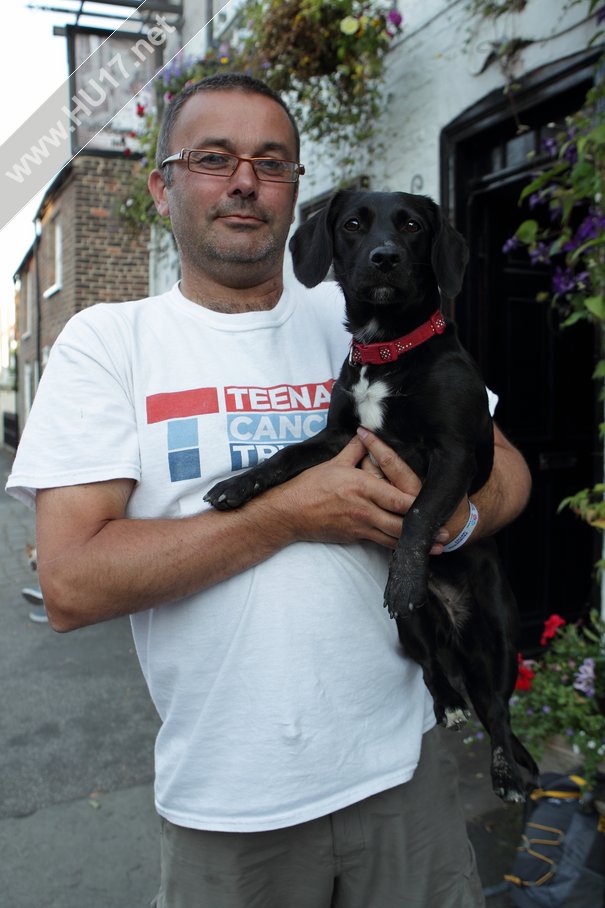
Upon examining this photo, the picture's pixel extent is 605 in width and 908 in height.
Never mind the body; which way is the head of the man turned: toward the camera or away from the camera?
toward the camera

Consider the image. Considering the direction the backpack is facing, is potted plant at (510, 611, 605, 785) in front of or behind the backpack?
behind

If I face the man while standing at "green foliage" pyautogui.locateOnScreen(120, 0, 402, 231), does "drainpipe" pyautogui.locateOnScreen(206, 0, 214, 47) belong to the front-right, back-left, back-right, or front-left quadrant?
back-right

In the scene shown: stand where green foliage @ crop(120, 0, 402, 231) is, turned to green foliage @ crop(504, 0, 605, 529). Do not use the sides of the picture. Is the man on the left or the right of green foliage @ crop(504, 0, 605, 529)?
right

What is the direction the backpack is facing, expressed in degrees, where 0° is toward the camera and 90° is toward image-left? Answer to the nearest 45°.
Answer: approximately 45°
